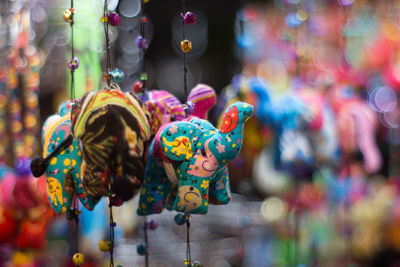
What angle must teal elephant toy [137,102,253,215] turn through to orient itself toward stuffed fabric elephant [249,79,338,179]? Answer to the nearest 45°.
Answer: approximately 90° to its left

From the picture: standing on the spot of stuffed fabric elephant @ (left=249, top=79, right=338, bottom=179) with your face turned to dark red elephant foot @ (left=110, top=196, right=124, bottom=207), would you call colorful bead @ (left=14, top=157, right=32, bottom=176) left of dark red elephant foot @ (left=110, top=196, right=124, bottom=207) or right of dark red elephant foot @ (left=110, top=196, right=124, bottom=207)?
right

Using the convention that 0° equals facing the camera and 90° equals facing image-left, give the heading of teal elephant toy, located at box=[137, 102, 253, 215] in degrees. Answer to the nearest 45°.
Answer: approximately 315°
